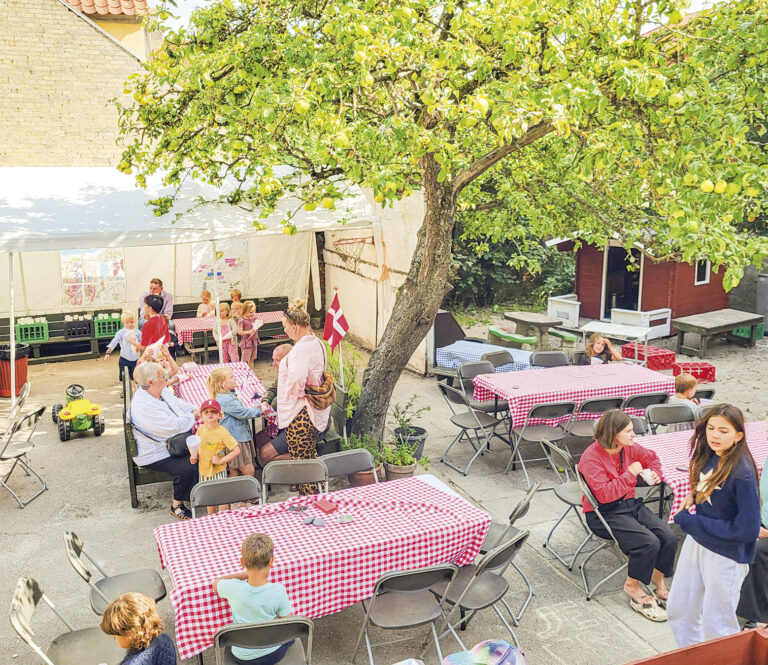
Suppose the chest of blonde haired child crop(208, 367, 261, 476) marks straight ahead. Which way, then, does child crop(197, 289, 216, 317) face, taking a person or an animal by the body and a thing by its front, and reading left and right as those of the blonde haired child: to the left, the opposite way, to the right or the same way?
to the right

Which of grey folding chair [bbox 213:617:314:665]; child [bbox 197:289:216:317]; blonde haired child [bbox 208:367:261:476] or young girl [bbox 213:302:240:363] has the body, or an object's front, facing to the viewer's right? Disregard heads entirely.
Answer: the blonde haired child

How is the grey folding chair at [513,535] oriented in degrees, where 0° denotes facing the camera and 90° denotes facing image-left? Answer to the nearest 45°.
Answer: approximately 90°

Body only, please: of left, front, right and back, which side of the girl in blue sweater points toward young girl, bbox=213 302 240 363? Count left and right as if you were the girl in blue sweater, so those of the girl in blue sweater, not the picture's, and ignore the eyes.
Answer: right

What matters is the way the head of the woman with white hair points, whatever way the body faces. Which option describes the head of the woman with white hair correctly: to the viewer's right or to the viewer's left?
to the viewer's right

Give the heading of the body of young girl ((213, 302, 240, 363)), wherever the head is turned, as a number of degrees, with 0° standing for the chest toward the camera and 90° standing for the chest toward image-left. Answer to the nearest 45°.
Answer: approximately 0°
